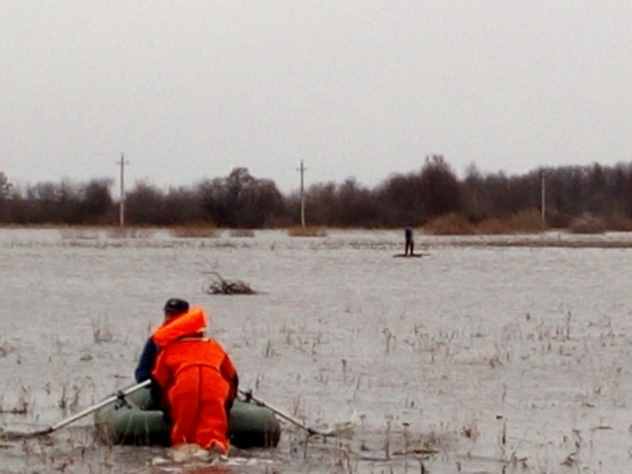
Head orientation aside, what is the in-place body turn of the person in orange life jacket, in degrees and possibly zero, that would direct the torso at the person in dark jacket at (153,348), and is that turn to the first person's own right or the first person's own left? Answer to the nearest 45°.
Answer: approximately 45° to the first person's own left

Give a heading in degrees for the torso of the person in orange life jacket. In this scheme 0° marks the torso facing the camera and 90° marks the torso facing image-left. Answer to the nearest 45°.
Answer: approximately 180°
